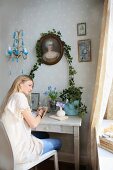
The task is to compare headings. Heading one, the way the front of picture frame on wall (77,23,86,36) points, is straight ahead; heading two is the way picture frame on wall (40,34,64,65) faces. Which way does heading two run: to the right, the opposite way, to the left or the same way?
the same way

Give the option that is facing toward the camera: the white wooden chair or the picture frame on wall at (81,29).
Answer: the picture frame on wall

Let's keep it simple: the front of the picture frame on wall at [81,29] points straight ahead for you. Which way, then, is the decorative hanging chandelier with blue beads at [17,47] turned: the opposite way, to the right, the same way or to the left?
the same way

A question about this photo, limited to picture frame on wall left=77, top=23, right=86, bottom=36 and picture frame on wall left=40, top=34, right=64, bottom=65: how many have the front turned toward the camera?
2

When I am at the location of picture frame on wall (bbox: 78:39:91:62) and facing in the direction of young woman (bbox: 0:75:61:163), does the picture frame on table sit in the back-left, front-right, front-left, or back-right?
front-right

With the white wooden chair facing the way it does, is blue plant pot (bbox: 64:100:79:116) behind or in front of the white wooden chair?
in front

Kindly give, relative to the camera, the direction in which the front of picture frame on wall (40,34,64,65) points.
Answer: facing the viewer

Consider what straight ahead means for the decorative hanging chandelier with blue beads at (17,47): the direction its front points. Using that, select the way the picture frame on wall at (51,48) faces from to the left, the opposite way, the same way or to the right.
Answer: the same way

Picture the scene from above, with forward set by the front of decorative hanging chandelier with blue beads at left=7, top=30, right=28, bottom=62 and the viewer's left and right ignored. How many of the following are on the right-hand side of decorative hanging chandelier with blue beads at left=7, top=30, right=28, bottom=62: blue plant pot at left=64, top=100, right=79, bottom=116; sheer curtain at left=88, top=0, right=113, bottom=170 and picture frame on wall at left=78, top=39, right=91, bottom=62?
0

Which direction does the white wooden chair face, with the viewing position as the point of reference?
facing away from the viewer and to the right of the viewer

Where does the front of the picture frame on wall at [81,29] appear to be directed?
toward the camera

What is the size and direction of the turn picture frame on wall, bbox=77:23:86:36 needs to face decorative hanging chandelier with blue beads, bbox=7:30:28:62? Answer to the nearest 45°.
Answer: approximately 90° to its right

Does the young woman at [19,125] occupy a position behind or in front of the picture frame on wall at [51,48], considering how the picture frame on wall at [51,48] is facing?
in front

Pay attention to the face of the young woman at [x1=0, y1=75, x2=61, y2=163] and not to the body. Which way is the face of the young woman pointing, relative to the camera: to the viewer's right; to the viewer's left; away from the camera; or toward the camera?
to the viewer's right
